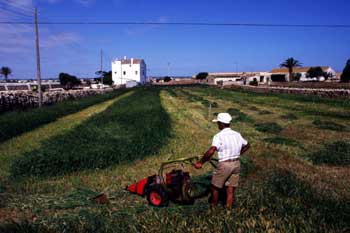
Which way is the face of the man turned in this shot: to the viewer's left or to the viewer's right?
to the viewer's left

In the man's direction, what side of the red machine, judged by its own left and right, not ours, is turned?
back

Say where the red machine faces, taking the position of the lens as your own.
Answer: facing to the left of the viewer

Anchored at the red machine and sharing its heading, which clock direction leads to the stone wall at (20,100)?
The stone wall is roughly at 2 o'clock from the red machine.

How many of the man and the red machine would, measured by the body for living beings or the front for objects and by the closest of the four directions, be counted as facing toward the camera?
0

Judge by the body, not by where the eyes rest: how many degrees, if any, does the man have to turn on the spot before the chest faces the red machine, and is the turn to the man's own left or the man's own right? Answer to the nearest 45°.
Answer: approximately 45° to the man's own left

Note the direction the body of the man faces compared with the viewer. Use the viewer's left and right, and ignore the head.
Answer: facing away from the viewer and to the left of the viewer

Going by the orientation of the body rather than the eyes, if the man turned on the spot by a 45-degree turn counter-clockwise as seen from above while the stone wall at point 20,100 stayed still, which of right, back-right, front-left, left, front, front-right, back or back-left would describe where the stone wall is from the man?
front-right
